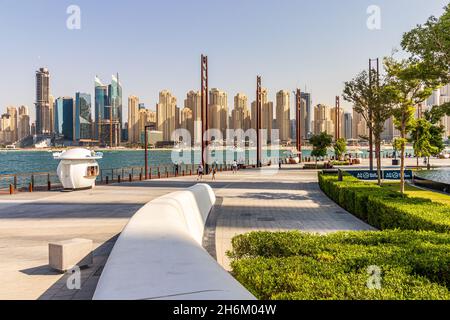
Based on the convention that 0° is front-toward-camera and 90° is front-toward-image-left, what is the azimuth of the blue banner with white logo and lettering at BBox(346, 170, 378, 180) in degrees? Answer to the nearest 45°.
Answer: approximately 0°

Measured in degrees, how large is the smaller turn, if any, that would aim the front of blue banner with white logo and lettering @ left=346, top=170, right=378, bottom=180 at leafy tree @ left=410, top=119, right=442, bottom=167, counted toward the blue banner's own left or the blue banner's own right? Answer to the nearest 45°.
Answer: approximately 135° to the blue banner's own left

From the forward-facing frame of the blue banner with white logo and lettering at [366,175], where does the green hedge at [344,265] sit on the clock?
The green hedge is roughly at 12 o'clock from the blue banner with white logo and lettering.

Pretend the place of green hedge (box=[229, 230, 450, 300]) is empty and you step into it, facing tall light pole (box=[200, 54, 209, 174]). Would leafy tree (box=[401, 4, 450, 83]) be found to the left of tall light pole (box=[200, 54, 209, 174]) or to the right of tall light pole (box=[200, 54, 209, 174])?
right

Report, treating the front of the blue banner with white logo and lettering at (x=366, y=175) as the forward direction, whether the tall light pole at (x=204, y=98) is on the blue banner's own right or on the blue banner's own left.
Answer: on the blue banner's own right

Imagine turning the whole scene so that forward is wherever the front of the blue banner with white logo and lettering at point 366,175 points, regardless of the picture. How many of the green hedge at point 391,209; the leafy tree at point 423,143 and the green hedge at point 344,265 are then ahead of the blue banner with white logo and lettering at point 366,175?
2
